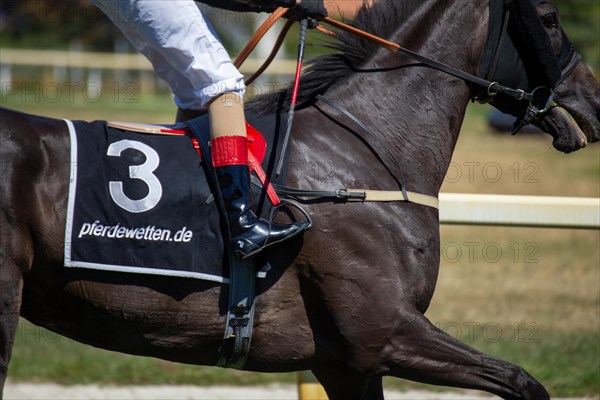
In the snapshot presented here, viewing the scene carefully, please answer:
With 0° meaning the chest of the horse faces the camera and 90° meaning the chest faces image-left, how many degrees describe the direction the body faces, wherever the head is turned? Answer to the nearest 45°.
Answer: approximately 270°

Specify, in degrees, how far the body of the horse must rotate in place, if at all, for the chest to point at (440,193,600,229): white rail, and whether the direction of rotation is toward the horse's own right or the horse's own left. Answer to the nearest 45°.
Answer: approximately 45° to the horse's own left
